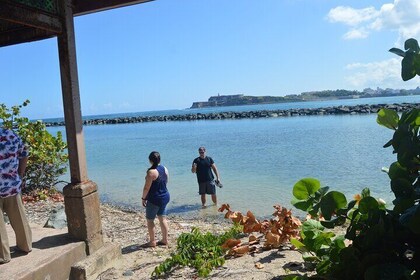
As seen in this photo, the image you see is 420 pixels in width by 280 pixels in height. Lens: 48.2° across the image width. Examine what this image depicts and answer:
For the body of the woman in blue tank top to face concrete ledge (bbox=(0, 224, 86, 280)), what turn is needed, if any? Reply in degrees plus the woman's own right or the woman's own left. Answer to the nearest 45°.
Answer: approximately 90° to the woman's own left

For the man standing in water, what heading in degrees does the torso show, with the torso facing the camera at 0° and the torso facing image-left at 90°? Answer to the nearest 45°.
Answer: approximately 0°

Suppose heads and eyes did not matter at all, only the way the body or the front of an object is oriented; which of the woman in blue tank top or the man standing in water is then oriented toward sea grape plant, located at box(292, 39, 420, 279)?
the man standing in water

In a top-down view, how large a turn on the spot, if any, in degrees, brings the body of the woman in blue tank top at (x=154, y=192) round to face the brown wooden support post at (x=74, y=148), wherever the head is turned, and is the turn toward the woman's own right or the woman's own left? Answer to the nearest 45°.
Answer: approximately 90° to the woman's own left

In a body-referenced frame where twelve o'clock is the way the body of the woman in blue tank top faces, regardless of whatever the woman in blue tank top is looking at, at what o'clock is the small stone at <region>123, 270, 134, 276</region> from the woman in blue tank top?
The small stone is roughly at 8 o'clock from the woman in blue tank top.

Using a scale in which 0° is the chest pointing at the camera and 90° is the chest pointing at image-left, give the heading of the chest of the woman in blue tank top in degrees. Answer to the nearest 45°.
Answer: approximately 135°

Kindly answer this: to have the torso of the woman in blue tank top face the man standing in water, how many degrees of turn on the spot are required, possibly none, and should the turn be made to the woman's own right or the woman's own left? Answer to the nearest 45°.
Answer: approximately 45° to the woman's own right

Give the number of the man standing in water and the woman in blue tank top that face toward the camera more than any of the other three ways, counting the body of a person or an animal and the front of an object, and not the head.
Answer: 1

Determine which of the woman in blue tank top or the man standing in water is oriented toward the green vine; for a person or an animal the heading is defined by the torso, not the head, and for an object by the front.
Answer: the man standing in water
